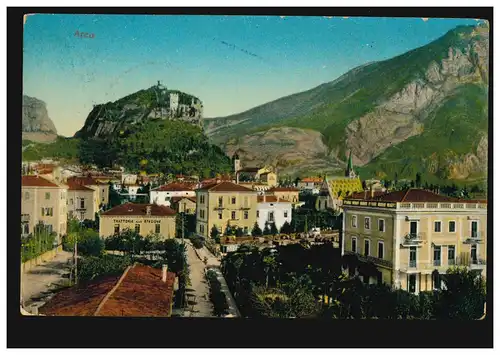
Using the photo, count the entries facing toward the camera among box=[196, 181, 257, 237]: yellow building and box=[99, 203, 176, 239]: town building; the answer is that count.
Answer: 2

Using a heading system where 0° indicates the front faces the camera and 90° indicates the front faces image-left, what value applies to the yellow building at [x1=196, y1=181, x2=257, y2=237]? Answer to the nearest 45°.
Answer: approximately 0°

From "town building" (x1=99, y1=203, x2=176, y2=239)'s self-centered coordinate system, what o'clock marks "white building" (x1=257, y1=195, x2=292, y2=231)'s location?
The white building is roughly at 9 o'clock from the town building.
